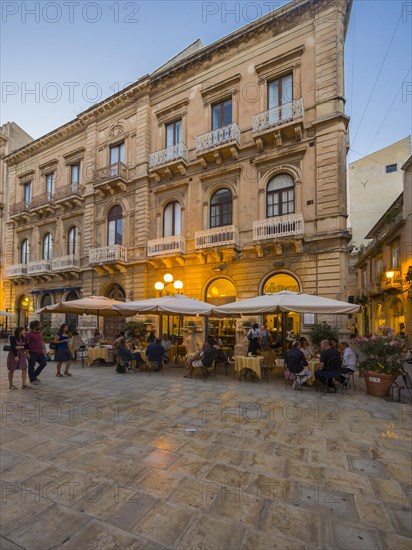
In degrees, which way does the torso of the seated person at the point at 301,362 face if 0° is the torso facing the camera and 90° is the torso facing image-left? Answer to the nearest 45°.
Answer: approximately 225°

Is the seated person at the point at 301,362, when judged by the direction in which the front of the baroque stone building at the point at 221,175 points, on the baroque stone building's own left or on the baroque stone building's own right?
on the baroque stone building's own left
